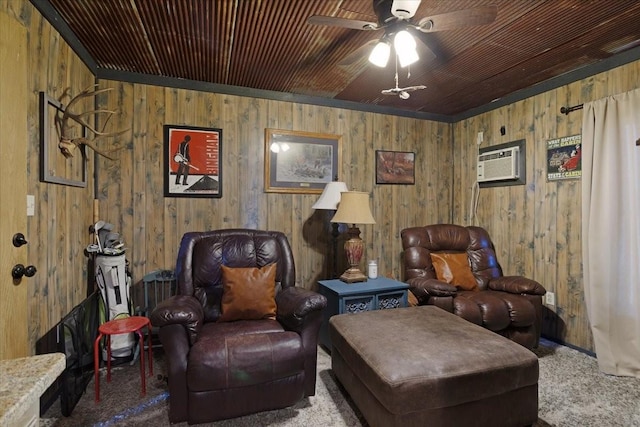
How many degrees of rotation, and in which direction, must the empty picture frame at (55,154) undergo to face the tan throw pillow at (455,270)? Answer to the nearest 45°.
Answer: approximately 45° to its left

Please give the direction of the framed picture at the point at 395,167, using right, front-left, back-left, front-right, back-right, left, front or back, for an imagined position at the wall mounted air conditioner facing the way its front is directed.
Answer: front-right

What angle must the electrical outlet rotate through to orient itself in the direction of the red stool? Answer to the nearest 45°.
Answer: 0° — it already faces it

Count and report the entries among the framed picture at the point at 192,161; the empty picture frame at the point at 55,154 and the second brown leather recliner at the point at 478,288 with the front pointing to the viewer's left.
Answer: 0

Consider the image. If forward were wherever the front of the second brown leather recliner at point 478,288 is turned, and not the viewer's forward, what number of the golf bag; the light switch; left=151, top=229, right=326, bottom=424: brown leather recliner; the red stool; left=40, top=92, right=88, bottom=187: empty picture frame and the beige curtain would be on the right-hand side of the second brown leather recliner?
5

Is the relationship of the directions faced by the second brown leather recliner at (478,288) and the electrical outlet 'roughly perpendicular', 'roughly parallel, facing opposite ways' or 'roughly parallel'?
roughly perpendicular

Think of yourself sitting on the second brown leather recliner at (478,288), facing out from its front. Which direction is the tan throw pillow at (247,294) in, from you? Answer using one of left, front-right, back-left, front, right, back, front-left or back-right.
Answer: right

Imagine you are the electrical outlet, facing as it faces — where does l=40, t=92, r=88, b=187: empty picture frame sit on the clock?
The empty picture frame is roughly at 12 o'clock from the electrical outlet.

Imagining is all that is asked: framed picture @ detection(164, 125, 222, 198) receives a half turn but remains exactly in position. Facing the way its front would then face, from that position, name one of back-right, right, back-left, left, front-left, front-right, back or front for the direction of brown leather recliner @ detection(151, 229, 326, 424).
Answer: back

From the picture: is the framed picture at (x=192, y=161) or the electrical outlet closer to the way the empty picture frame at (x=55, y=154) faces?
the electrical outlet

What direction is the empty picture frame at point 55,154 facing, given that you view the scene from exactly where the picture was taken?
facing the viewer and to the right of the viewer

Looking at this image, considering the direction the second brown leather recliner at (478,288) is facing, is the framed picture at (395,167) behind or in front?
behind

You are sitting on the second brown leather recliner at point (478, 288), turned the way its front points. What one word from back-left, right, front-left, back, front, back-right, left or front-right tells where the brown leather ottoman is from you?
front-right

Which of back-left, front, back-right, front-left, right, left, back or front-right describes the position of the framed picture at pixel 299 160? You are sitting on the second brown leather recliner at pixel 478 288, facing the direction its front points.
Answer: back-right

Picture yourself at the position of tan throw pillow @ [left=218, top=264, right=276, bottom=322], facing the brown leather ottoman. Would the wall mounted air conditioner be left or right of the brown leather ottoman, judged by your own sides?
left
